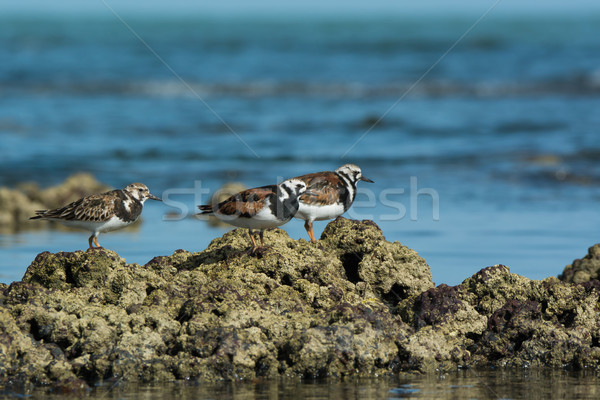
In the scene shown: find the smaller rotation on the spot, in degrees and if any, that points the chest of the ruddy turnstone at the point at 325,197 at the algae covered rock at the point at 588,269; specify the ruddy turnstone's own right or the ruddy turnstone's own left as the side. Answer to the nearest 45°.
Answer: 0° — it already faces it

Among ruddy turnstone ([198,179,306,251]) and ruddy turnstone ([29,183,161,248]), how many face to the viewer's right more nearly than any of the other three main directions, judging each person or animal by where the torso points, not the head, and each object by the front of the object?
2

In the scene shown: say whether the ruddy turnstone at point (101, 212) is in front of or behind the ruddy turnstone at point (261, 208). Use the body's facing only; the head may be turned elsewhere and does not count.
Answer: behind

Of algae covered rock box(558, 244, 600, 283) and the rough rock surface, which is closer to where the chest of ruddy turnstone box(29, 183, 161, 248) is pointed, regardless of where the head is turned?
the algae covered rock

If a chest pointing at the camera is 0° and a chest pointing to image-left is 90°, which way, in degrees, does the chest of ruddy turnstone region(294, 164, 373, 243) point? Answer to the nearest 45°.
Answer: approximately 270°

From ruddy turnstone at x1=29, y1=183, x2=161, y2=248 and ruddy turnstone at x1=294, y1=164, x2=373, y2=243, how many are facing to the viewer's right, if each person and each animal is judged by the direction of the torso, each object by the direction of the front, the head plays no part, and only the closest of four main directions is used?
2

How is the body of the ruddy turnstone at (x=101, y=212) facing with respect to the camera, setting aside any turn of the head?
to the viewer's right

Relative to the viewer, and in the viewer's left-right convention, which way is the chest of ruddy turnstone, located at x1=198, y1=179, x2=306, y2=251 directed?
facing to the right of the viewer
